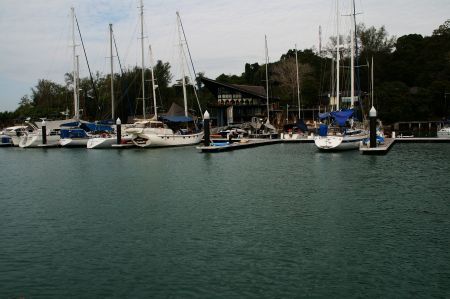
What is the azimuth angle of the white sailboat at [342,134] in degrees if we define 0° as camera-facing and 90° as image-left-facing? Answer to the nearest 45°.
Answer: approximately 225°

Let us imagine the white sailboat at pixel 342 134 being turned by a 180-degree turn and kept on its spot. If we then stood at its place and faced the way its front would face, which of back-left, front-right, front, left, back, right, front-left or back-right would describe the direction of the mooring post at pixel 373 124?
left
